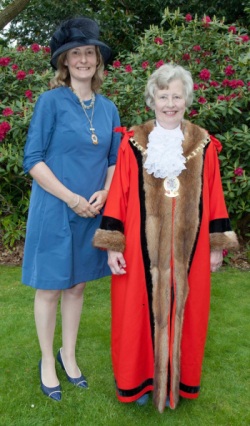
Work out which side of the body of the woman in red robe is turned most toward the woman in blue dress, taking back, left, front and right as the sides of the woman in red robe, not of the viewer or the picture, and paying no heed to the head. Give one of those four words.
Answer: right

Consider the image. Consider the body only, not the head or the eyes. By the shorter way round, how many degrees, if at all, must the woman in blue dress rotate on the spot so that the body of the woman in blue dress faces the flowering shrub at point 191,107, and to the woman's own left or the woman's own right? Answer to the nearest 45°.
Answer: approximately 90° to the woman's own left

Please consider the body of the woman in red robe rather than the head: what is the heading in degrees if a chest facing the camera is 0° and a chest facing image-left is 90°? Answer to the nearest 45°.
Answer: approximately 0°

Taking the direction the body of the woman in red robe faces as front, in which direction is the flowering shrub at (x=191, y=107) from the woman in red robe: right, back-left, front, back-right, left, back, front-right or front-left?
back

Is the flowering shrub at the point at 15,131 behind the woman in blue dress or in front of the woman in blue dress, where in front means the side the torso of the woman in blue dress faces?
behind

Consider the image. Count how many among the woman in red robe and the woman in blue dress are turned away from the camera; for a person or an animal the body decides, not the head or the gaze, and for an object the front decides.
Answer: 0

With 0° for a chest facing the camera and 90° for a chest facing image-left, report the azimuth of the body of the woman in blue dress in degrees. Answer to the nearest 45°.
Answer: approximately 315°
